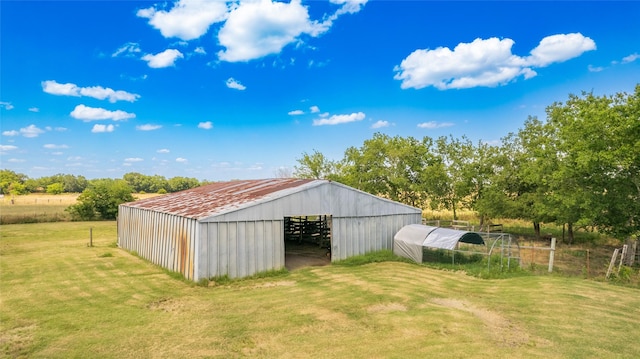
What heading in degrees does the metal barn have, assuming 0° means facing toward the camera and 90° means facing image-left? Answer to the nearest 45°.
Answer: approximately 315°

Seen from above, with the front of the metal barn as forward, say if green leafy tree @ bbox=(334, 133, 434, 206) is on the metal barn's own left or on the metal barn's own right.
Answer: on the metal barn's own left

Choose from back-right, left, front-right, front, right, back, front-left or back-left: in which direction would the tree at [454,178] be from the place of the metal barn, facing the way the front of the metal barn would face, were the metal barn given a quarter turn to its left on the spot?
front

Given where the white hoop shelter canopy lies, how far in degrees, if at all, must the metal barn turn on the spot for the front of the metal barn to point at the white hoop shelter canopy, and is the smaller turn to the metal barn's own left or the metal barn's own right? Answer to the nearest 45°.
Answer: approximately 45° to the metal barn's own left

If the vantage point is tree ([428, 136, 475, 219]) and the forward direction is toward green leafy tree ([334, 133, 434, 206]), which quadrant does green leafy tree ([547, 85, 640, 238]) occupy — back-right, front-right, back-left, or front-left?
back-left

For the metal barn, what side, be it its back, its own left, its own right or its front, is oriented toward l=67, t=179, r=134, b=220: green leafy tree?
back
